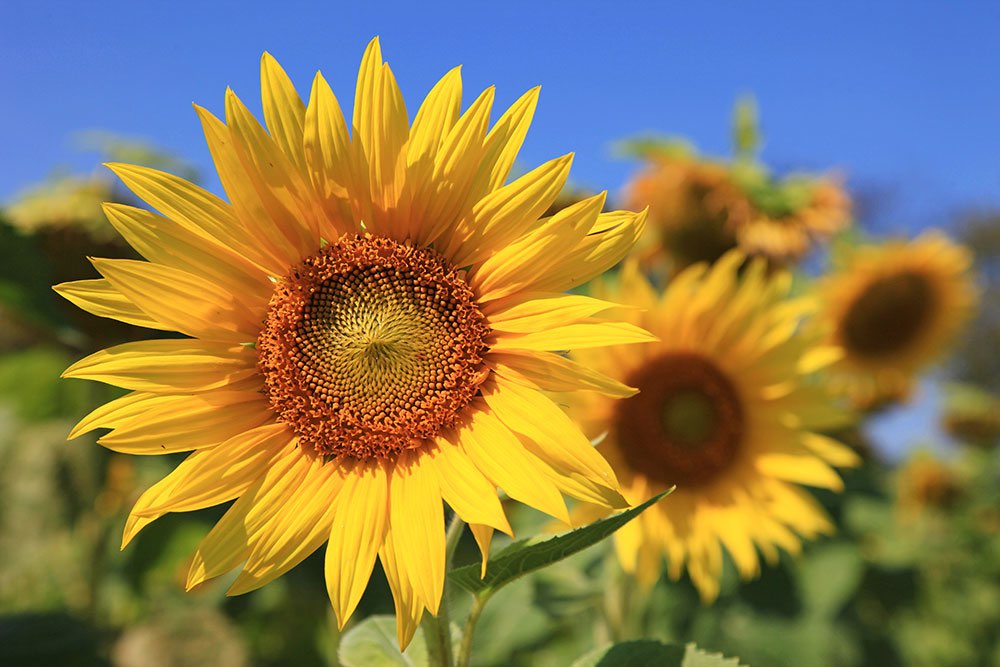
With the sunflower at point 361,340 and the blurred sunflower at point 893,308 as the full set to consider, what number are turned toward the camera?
2

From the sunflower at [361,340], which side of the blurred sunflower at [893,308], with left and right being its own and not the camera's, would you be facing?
front

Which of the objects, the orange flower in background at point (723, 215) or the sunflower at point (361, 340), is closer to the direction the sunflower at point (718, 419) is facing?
the sunflower

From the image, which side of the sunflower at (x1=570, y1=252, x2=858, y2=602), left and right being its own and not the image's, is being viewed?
front

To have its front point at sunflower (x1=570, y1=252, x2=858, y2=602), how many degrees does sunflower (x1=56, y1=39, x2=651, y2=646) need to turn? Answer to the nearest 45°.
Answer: approximately 135° to its left

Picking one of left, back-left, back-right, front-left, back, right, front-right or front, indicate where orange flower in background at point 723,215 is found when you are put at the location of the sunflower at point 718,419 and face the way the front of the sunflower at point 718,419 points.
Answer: back

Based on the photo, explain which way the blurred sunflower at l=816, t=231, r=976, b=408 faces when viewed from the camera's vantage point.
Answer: facing the viewer

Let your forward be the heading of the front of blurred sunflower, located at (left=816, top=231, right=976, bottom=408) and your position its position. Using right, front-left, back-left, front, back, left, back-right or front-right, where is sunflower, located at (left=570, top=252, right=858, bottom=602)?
front

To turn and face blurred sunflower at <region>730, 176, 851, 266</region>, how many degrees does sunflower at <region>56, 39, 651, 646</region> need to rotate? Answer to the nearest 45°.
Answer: approximately 135° to its left

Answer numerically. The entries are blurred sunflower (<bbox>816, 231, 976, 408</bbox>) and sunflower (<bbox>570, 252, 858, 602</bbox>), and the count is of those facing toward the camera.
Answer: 2

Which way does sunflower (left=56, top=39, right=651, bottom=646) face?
toward the camera

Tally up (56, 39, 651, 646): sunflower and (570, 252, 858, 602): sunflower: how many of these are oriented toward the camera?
2

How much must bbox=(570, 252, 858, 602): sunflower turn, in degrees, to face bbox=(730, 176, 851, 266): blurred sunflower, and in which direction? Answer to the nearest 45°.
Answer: approximately 180°
